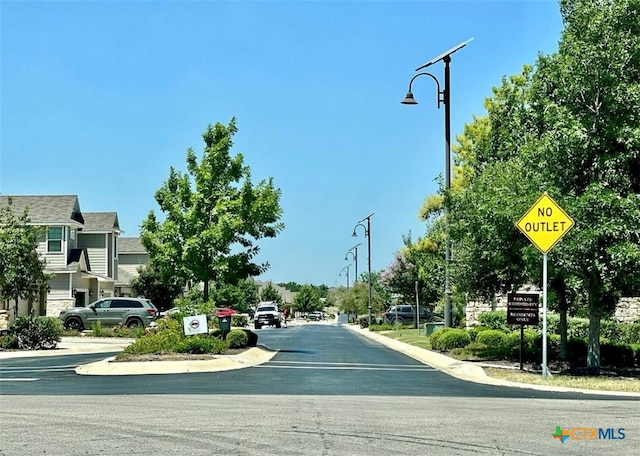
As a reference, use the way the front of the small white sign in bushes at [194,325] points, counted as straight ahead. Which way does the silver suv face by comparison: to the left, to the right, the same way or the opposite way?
to the right

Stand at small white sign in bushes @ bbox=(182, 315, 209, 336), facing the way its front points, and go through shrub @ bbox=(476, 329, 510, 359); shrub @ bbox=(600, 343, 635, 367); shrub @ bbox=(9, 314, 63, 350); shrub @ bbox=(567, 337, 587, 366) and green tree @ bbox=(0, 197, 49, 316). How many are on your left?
3

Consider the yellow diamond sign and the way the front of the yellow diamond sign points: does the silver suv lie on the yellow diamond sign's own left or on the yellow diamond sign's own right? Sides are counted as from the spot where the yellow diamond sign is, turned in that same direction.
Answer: on the yellow diamond sign's own right

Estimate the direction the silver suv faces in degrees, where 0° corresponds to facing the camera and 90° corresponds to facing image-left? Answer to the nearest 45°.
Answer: approximately 90°

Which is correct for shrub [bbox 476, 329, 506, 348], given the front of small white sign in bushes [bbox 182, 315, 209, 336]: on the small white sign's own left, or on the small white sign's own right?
on the small white sign's own left

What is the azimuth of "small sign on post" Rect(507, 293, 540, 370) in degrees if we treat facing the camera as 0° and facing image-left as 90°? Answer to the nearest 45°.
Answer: approximately 0°

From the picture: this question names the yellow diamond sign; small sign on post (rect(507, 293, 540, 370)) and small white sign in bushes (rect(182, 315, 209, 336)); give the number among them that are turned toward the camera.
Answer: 3
